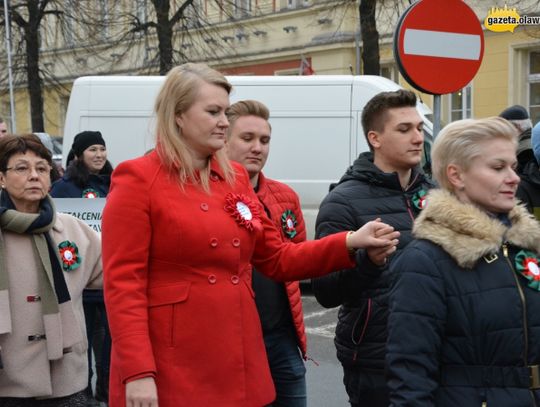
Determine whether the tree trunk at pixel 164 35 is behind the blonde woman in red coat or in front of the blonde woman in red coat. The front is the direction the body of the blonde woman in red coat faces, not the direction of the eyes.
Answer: behind

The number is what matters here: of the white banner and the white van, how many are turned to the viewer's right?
1

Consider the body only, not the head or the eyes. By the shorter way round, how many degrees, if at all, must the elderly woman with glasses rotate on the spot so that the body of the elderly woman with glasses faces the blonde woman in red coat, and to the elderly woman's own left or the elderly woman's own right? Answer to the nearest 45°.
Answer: approximately 45° to the elderly woman's own left

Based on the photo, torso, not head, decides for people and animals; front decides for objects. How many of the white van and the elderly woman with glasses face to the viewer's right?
1

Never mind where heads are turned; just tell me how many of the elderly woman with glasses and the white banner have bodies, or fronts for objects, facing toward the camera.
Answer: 2

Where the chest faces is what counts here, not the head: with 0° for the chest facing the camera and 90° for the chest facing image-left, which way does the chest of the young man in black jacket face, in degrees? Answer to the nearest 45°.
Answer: approximately 315°

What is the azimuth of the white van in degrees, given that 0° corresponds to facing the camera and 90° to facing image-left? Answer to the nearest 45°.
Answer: approximately 270°
